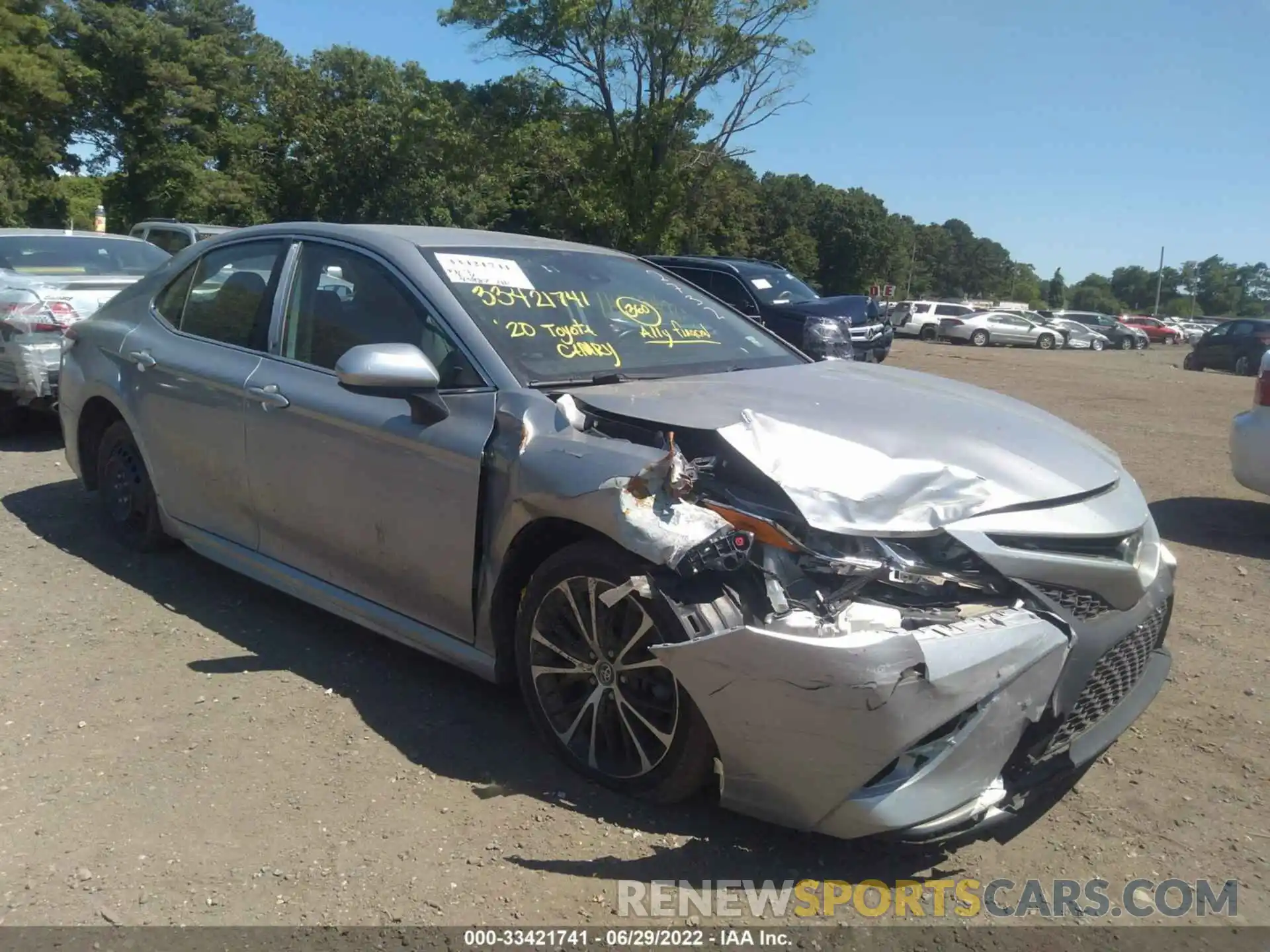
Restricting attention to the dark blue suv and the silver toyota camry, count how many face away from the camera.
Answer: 0

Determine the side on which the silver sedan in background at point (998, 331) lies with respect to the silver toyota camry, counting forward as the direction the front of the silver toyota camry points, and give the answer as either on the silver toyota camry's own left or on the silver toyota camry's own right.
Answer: on the silver toyota camry's own left

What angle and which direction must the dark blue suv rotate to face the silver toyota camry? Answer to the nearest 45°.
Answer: approximately 45° to its right

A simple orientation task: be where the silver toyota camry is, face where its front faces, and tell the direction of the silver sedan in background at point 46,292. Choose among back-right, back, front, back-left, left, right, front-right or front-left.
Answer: back

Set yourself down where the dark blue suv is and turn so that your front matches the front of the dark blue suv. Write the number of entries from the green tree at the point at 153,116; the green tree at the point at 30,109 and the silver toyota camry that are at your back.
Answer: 2

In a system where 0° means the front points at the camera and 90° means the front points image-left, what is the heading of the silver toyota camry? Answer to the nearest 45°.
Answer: approximately 315°

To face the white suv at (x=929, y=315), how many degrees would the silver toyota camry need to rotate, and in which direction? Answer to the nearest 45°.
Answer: approximately 135° to its left

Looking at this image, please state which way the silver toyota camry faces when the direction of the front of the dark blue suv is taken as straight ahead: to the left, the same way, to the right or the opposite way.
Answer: the same way

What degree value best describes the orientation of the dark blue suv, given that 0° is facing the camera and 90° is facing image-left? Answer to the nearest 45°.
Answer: approximately 315°

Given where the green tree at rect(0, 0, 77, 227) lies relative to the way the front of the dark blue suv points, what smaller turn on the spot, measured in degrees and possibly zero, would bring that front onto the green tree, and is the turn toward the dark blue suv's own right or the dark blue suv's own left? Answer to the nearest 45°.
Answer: approximately 180°

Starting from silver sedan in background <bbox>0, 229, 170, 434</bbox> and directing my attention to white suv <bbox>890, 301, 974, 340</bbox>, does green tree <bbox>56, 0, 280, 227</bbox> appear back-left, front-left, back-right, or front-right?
front-left

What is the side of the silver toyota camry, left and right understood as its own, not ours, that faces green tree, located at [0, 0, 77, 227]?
back

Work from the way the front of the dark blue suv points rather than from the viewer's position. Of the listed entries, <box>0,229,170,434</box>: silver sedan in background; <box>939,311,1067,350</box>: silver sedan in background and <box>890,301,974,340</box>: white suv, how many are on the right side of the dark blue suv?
1
